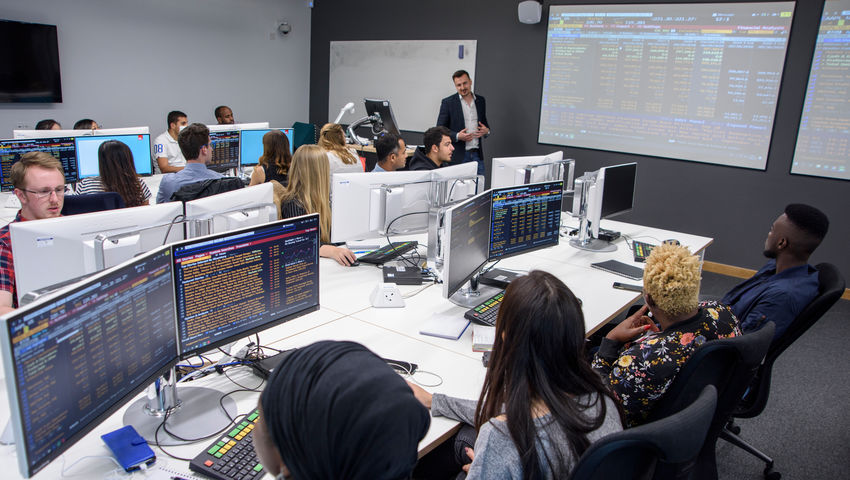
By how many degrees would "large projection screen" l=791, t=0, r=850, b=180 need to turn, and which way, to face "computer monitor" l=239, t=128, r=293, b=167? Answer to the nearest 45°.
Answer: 0° — it already faces it

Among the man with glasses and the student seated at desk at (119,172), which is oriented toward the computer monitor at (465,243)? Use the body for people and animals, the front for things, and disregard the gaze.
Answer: the man with glasses

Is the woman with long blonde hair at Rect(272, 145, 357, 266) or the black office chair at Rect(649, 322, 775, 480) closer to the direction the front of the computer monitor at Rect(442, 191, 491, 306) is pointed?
the black office chair

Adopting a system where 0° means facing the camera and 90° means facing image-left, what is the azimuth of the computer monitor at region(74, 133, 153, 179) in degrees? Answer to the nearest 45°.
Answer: approximately 0°

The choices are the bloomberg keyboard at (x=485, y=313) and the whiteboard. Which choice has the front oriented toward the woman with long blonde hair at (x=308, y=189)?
the whiteboard

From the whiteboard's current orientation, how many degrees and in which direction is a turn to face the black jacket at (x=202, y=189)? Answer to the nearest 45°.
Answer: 0° — it already faces it

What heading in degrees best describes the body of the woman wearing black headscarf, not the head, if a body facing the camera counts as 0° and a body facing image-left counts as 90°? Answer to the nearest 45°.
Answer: approximately 135°

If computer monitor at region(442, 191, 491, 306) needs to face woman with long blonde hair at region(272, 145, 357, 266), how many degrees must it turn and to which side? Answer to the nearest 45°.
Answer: approximately 180°

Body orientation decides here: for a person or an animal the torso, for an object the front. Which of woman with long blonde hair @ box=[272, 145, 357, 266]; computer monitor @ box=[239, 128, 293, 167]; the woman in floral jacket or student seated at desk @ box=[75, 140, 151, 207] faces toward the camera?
the computer monitor

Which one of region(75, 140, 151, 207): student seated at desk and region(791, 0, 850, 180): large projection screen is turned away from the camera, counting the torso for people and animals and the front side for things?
the student seated at desk

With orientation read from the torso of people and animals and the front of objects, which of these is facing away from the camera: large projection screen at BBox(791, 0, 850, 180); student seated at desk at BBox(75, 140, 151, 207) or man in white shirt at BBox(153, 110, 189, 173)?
the student seated at desk

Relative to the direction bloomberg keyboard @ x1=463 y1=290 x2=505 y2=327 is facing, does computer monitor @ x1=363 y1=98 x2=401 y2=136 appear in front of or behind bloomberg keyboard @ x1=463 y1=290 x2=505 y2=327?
behind

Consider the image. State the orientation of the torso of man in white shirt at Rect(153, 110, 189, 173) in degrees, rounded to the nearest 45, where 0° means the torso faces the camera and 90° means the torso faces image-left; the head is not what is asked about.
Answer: approximately 315°

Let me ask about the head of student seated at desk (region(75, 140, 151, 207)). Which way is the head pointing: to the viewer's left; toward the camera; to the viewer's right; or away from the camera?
away from the camera

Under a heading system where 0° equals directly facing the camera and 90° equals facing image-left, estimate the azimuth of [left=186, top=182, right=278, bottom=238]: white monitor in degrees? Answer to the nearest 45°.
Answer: approximately 135°
